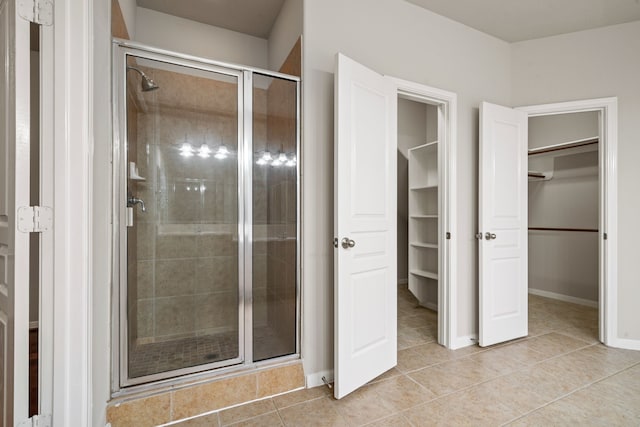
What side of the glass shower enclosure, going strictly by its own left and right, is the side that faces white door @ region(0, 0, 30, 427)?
right

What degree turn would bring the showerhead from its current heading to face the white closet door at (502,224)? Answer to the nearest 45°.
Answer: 0° — it already faces it

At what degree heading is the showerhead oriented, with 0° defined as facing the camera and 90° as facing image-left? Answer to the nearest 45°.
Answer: approximately 270°

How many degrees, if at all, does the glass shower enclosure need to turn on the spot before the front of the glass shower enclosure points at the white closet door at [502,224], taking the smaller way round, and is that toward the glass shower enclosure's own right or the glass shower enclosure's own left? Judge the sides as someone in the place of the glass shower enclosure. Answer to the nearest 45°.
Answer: approximately 45° to the glass shower enclosure's own left
